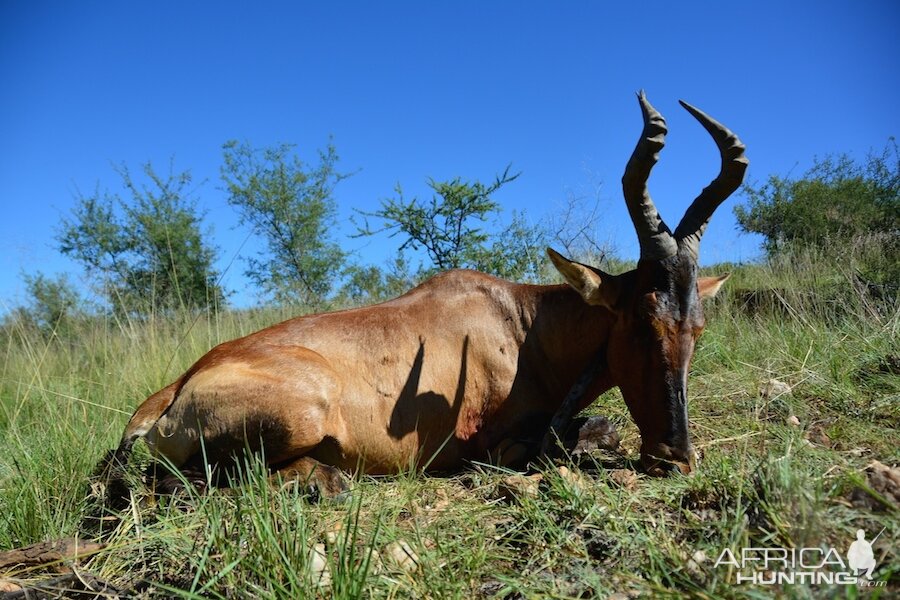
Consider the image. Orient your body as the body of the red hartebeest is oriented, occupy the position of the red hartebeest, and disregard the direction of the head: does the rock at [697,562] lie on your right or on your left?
on your right

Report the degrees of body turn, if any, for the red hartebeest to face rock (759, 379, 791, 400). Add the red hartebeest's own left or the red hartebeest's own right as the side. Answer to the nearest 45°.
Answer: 0° — it already faces it

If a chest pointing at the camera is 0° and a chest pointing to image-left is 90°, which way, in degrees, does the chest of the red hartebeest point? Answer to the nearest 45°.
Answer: approximately 270°

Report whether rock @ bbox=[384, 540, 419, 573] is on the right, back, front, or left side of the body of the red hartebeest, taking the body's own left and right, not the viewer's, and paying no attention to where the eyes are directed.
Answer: right

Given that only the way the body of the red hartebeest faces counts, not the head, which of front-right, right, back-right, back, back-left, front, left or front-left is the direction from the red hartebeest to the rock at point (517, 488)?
right
